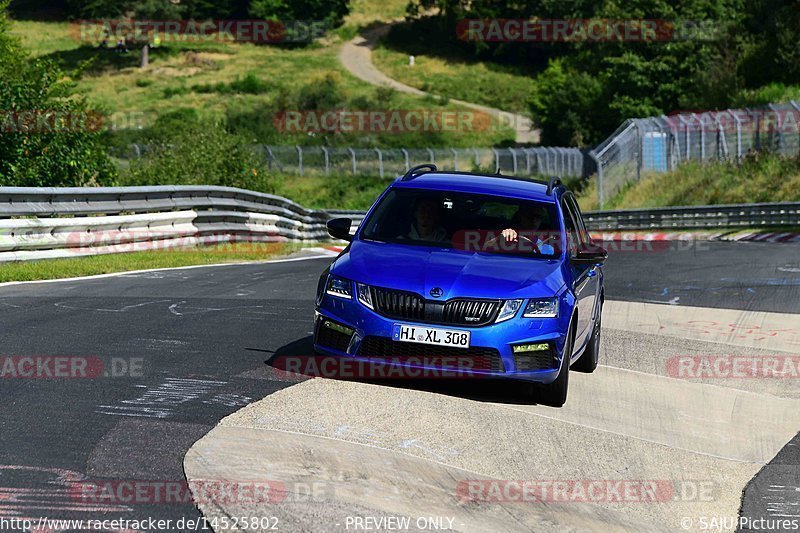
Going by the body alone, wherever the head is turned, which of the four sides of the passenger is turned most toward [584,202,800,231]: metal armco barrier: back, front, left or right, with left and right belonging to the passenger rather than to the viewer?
back

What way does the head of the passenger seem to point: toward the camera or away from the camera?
toward the camera

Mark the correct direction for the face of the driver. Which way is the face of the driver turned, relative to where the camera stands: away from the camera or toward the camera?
toward the camera

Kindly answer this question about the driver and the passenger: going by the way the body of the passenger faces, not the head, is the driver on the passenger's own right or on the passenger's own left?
on the passenger's own left

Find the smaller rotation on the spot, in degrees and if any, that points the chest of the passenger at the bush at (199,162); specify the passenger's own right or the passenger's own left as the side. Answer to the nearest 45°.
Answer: approximately 180°

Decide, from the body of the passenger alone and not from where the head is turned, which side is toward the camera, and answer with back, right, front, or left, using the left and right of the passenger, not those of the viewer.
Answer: front

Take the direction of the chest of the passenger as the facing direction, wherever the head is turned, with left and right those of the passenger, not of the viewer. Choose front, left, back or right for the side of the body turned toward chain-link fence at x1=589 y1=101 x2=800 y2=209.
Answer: back

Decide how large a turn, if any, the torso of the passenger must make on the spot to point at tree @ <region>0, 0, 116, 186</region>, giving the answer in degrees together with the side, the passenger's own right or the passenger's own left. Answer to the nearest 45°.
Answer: approximately 135° to the passenger's own right

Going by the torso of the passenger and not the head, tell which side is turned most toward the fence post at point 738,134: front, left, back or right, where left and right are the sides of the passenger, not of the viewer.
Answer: back
